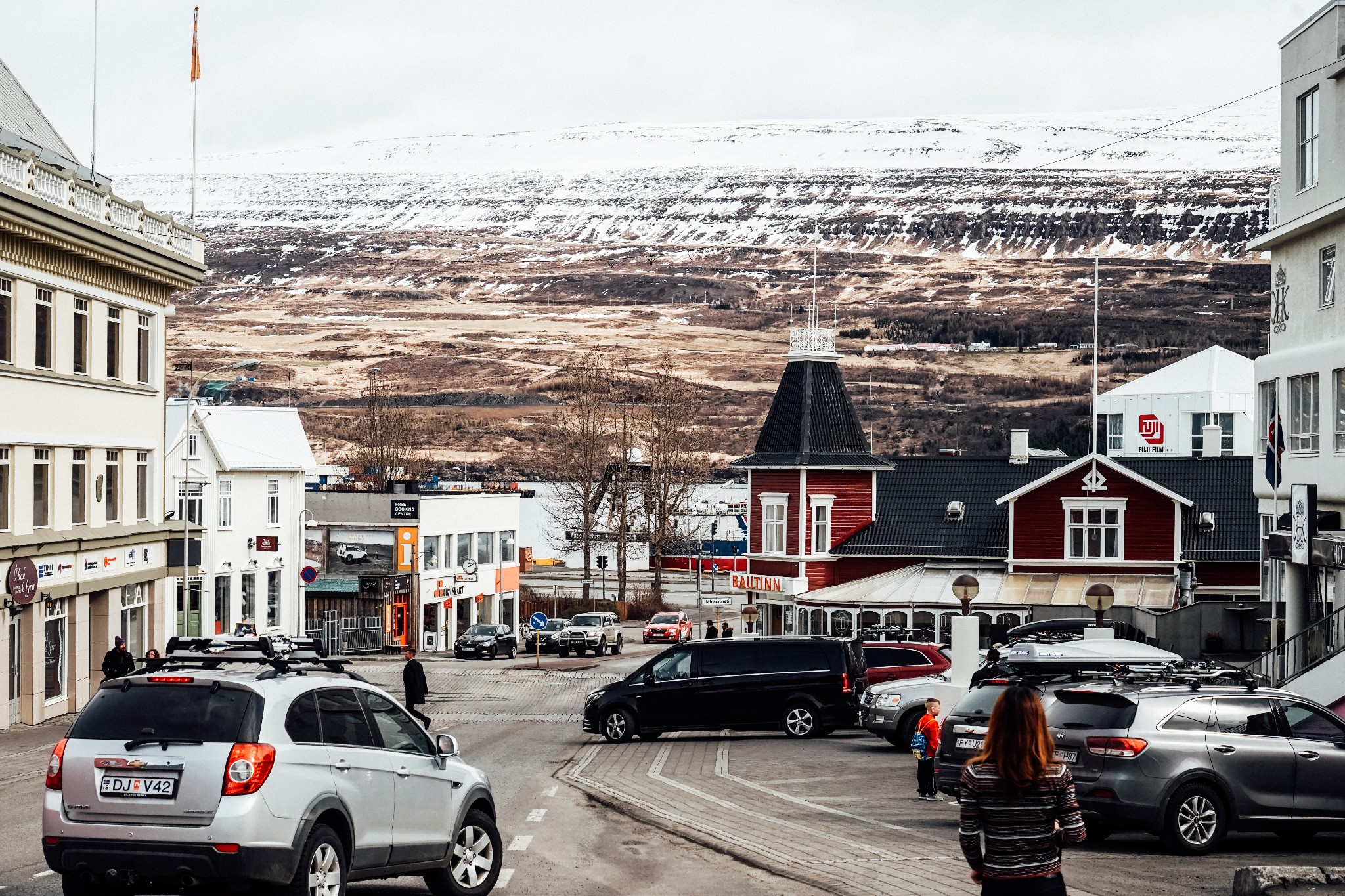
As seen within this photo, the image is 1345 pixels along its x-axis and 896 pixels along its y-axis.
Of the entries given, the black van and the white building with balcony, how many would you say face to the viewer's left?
1

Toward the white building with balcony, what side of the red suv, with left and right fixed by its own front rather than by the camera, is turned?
front

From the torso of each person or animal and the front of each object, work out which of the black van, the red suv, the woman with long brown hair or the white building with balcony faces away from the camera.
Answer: the woman with long brown hair

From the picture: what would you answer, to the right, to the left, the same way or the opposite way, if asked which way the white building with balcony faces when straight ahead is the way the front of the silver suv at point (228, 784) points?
to the right

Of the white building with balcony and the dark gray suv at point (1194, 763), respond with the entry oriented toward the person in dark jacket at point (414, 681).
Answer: the white building with balcony

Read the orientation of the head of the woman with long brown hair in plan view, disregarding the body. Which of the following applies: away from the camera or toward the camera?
away from the camera

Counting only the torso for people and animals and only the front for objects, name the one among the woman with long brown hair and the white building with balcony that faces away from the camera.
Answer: the woman with long brown hair

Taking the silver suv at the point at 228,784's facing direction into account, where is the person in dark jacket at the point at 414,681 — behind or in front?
in front

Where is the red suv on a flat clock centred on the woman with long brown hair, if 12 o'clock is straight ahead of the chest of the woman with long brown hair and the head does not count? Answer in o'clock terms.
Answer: The red suv is roughly at 12 o'clock from the woman with long brown hair.

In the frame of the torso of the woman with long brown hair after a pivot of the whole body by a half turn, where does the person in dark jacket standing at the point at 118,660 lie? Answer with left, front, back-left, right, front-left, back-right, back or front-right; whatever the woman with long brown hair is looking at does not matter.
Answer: back-right

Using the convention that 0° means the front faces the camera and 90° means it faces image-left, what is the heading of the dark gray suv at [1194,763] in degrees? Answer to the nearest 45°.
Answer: approximately 225°

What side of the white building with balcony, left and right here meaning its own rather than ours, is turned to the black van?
front

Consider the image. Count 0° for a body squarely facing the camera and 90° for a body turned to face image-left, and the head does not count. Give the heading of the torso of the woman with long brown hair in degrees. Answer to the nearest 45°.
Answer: approximately 180°

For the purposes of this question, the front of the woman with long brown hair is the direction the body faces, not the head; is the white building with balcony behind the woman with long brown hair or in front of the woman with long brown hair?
in front

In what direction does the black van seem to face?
to the viewer's left

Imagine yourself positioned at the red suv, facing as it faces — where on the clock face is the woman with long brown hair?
The woman with long brown hair is roughly at 9 o'clock from the red suv.
